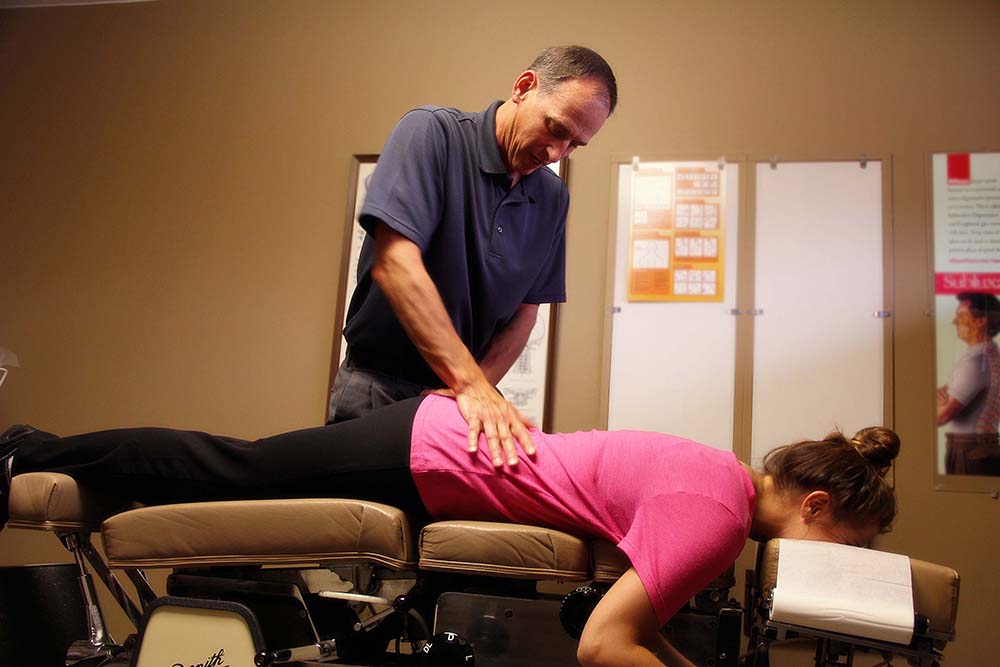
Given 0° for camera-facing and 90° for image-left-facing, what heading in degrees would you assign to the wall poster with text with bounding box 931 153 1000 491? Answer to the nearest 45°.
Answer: approximately 0°

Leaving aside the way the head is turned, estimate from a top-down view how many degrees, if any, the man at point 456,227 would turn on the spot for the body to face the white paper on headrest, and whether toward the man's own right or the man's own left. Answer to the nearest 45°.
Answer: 0° — they already face it

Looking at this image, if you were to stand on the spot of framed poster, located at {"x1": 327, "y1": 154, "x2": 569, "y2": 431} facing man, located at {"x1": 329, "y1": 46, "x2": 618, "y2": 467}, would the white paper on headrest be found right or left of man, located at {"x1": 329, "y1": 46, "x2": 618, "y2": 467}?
left

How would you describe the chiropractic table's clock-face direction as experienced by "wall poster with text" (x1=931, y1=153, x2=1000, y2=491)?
The chiropractic table is roughly at 1 o'clock from the wall poster with text.

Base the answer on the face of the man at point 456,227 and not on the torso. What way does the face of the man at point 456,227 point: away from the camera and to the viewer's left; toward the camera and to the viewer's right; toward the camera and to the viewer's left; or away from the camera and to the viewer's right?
toward the camera and to the viewer's right

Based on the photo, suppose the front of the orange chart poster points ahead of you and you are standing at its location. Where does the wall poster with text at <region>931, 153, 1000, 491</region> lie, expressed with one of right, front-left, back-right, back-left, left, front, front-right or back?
left

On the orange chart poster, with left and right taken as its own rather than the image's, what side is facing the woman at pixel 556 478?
front

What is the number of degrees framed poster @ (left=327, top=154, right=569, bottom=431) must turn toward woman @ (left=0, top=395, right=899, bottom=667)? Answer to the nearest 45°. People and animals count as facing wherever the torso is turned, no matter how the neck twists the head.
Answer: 0° — it already faces them

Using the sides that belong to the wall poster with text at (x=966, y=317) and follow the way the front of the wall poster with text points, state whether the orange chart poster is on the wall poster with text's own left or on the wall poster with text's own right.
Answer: on the wall poster with text's own right

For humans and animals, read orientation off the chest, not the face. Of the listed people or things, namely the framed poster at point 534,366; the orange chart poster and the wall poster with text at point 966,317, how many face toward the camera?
3
